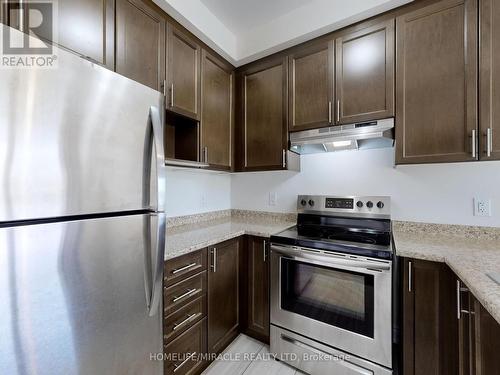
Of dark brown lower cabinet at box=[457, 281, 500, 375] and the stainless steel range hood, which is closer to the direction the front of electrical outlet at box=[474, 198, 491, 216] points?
the dark brown lower cabinet

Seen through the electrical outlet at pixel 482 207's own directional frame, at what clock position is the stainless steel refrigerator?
The stainless steel refrigerator is roughly at 1 o'clock from the electrical outlet.

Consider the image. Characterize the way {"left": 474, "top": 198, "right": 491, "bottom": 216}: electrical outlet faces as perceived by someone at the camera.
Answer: facing the viewer

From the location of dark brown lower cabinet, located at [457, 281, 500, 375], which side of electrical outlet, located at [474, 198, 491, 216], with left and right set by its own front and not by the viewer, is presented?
front
